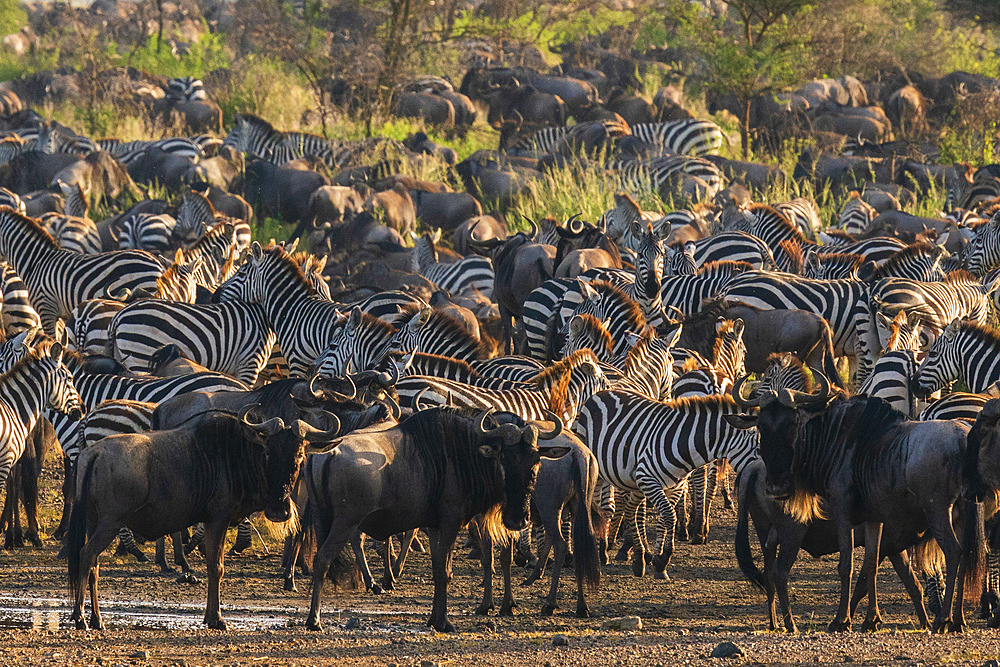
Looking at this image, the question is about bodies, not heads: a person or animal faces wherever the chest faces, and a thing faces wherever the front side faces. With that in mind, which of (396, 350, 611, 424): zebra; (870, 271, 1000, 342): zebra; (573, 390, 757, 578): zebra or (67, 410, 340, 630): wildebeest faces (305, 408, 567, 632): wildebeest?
(67, 410, 340, 630): wildebeest

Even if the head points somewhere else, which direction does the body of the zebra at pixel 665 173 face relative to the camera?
to the viewer's left

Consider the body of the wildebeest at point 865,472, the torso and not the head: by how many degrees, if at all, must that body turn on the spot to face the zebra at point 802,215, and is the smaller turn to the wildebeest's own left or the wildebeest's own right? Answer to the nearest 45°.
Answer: approximately 135° to the wildebeest's own right

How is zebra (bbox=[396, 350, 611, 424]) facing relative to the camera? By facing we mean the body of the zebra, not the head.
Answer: to the viewer's right

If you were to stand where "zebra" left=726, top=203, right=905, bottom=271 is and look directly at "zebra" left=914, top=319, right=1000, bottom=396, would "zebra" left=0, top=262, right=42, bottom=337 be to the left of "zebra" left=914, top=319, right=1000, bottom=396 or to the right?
right

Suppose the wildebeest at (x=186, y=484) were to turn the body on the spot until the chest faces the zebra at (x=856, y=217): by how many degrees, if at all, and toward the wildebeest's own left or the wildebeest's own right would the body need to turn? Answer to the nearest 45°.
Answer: approximately 45° to the wildebeest's own left

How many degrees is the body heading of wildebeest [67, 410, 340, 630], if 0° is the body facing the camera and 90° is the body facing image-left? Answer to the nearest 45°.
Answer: approximately 270°

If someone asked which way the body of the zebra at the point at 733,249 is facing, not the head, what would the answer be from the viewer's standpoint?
to the viewer's left

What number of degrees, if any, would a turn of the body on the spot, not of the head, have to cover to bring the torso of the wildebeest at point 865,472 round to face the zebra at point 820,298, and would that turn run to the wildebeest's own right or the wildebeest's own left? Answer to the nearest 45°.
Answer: approximately 135° to the wildebeest's own right

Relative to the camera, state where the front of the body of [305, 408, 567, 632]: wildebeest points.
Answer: to the viewer's right
